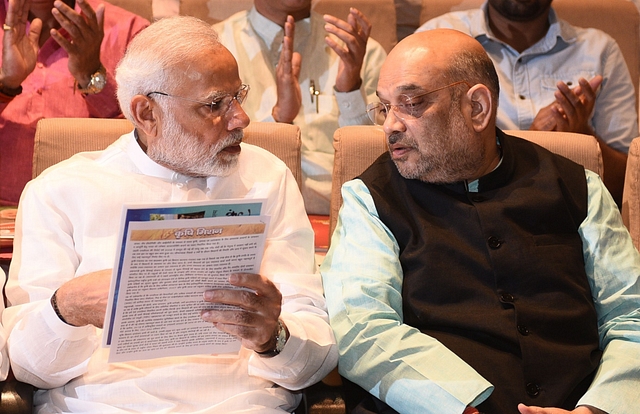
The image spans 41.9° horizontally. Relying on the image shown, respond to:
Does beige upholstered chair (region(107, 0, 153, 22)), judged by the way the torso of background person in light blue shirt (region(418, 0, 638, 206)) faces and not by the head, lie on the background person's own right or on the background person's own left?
on the background person's own right

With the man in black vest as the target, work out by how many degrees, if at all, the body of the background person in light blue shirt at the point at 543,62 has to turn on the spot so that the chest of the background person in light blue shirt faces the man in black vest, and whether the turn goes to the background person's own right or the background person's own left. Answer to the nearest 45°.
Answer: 0° — they already face them

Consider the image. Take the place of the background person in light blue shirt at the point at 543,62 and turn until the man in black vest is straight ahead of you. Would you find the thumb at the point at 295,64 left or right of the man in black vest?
right

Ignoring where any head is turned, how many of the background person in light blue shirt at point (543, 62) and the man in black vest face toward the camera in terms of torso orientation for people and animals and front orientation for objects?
2

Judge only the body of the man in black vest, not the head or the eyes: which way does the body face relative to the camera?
toward the camera

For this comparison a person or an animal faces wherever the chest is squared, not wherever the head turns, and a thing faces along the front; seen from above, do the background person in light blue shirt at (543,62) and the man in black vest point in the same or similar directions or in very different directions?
same or similar directions

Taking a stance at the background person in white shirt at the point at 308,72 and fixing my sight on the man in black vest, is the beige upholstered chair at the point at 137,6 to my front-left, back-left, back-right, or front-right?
back-right

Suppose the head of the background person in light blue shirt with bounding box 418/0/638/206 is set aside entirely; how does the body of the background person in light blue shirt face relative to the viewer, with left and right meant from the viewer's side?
facing the viewer

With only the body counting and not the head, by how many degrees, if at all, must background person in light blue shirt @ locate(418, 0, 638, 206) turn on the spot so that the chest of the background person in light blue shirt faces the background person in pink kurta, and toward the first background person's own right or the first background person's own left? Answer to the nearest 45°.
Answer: approximately 45° to the first background person's own right

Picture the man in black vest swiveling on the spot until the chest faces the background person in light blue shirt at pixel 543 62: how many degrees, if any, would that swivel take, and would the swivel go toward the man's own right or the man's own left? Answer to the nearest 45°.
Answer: approximately 180°

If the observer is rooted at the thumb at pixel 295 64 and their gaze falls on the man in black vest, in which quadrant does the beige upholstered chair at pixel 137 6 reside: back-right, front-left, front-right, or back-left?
back-right

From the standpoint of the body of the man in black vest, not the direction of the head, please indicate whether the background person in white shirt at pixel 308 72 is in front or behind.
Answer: behind
